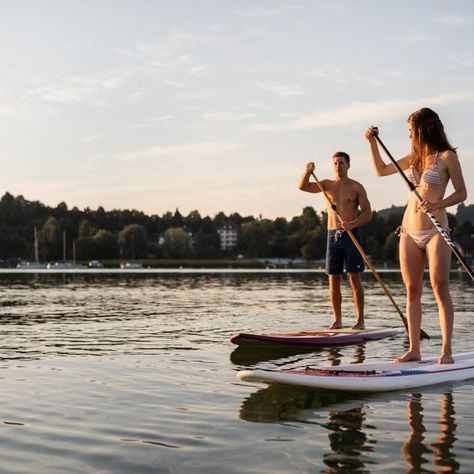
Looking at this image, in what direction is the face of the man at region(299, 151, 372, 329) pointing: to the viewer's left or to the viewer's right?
to the viewer's left

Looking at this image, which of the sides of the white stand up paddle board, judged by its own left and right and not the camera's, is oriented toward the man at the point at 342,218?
right

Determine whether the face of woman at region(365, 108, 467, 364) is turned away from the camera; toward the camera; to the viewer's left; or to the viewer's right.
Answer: to the viewer's left

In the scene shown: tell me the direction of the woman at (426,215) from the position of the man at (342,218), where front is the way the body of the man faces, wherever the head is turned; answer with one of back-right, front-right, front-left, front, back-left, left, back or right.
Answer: front-left

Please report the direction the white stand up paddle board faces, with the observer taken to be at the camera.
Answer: facing to the left of the viewer
